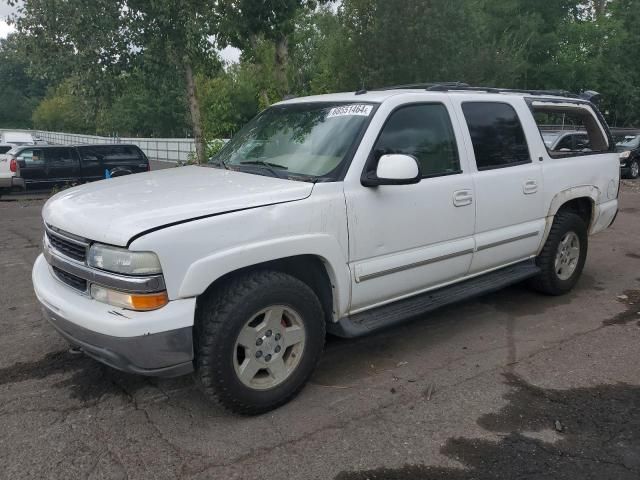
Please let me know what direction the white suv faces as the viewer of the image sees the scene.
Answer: facing the viewer and to the left of the viewer

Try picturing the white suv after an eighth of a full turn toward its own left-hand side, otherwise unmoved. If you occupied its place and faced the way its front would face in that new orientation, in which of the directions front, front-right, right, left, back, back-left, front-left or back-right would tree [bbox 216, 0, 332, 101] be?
back

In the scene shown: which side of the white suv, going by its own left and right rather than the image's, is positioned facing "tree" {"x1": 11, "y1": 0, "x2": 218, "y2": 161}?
right
